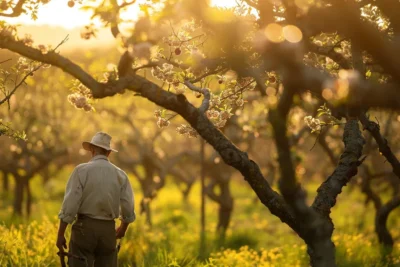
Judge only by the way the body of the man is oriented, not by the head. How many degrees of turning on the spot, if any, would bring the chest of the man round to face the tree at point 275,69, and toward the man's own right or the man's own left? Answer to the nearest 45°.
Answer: approximately 135° to the man's own right

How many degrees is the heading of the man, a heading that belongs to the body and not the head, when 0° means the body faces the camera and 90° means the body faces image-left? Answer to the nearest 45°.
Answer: approximately 180°

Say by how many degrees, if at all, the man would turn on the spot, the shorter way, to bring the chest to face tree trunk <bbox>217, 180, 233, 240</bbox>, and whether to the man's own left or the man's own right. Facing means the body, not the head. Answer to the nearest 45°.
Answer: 0° — they already face it

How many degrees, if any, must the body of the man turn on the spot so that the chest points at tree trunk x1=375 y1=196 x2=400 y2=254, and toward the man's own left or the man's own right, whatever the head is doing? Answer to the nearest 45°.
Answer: approximately 45° to the man's own right
